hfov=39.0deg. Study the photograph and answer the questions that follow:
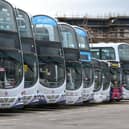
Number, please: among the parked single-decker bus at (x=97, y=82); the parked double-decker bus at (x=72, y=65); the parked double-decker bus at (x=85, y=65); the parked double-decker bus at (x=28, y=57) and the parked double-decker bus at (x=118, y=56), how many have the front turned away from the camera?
0

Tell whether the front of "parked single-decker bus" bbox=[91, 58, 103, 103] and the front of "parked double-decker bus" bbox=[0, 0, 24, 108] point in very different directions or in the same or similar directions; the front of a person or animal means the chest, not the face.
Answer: same or similar directions

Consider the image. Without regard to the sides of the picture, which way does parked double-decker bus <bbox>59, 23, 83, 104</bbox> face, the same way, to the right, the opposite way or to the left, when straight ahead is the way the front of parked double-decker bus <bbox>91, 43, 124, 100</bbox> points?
the same way

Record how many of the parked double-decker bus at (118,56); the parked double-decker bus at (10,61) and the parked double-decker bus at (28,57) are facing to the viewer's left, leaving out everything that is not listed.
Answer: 0

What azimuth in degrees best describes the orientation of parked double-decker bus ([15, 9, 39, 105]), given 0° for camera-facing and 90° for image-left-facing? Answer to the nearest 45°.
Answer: approximately 315°

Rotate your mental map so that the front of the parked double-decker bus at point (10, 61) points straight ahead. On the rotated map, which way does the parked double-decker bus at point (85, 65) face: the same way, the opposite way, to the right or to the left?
the same way

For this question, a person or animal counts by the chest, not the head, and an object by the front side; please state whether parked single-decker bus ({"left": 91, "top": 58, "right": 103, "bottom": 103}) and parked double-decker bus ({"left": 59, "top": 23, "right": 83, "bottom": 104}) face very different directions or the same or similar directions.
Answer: same or similar directions

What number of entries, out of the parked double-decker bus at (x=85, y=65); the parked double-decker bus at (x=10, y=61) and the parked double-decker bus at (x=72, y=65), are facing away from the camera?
0

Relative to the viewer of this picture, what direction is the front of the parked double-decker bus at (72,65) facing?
facing the viewer and to the right of the viewer

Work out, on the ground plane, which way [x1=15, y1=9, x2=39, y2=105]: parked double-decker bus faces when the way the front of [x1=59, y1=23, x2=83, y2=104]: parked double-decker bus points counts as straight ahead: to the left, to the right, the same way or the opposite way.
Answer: the same way

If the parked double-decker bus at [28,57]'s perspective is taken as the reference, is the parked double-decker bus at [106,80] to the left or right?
on its left

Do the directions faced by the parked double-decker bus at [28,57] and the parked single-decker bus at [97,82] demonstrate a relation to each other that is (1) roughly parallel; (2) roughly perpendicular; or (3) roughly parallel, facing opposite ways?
roughly parallel

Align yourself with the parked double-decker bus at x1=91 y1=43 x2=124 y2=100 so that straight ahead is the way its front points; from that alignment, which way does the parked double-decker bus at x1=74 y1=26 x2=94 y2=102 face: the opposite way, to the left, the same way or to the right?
the same way

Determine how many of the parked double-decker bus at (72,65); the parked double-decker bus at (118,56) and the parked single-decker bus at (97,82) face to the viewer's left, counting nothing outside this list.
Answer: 0
